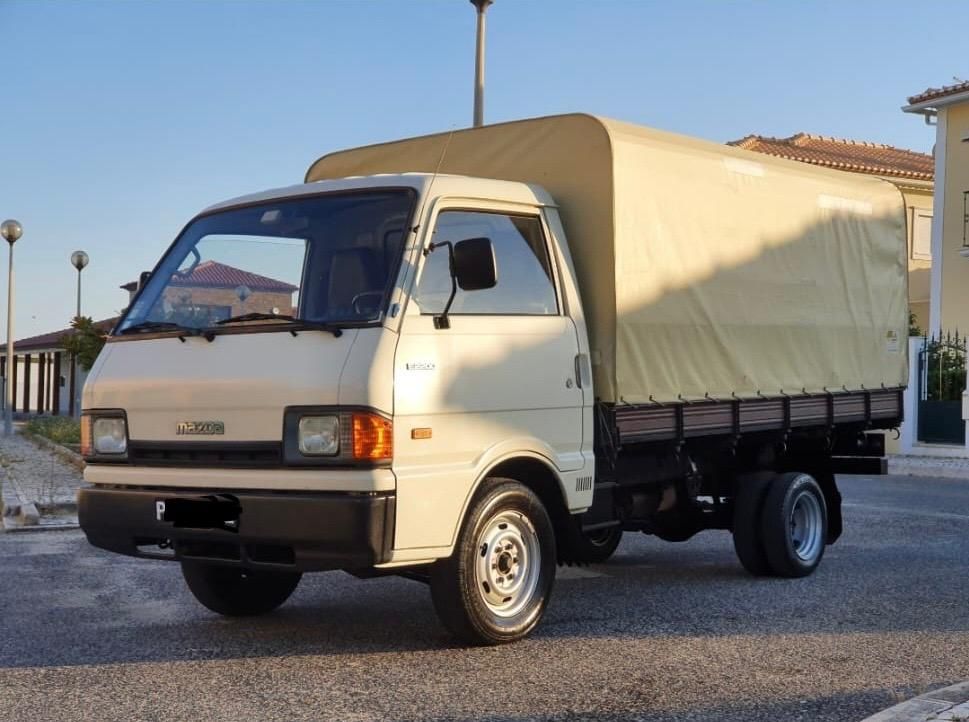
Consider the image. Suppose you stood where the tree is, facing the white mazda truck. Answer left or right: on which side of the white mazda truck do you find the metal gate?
left

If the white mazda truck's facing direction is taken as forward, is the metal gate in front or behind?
behind

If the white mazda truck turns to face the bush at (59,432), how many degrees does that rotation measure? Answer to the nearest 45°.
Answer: approximately 90° to its right

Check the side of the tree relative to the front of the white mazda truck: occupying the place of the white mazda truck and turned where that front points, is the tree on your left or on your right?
on your right

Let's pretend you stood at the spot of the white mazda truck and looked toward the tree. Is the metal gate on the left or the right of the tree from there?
right

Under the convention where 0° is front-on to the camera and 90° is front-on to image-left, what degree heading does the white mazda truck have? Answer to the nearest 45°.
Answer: approximately 45°

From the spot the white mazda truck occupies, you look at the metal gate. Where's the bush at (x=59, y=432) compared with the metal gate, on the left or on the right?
left
